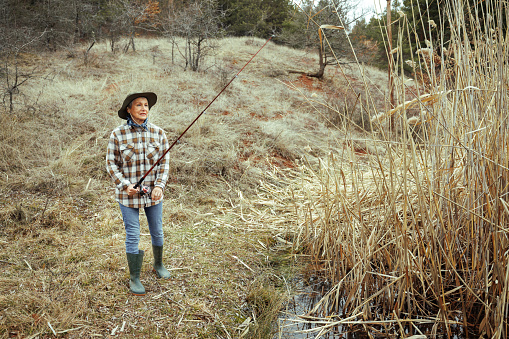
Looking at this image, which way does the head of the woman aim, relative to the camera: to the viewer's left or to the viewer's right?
to the viewer's right
